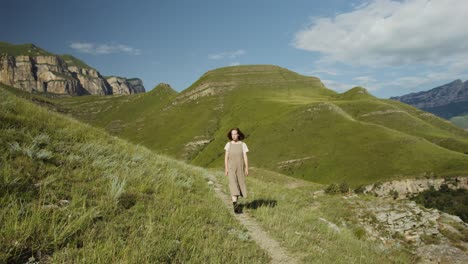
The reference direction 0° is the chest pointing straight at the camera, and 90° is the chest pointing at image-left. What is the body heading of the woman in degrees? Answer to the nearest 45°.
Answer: approximately 0°

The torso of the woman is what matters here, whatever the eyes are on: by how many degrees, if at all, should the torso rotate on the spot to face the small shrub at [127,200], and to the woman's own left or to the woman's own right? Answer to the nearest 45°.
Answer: approximately 45° to the woman's own right

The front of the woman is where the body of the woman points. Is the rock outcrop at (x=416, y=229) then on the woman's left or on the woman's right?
on the woman's left
